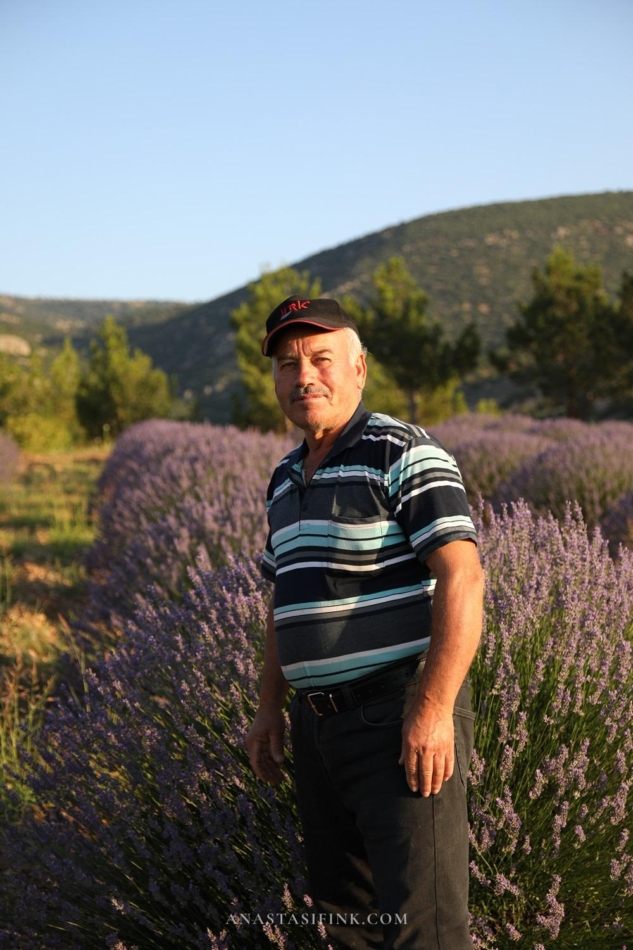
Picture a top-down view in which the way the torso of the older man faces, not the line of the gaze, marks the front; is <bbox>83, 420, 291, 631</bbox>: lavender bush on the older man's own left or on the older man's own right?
on the older man's own right

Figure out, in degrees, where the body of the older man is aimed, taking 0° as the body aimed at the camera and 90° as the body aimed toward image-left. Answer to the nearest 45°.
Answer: approximately 45°

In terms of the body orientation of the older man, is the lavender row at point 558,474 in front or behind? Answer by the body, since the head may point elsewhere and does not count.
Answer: behind

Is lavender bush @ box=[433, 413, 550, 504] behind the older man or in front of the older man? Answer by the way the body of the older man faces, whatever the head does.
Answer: behind

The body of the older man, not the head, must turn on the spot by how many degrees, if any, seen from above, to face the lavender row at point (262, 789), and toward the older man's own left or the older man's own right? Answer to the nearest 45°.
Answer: approximately 90° to the older man's own right
